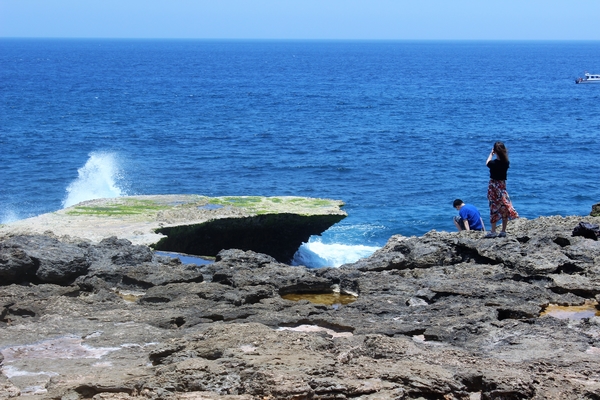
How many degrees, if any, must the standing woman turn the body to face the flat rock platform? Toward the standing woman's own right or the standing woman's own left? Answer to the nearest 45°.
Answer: approximately 45° to the standing woman's own left

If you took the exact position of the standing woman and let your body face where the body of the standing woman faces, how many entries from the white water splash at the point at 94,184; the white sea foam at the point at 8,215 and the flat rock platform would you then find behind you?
0

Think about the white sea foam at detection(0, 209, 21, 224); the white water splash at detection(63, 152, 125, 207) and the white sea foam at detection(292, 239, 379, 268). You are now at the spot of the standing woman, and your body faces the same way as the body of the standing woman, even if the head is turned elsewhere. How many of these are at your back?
0

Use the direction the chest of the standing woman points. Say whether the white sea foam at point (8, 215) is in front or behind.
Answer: in front

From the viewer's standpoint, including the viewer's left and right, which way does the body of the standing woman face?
facing away from the viewer and to the left of the viewer

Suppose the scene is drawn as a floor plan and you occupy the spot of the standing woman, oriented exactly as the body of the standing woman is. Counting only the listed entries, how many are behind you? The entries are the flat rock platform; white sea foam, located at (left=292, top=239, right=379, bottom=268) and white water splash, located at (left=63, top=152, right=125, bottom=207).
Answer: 0

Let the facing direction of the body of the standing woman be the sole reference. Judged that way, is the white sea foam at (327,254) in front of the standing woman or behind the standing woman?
in front

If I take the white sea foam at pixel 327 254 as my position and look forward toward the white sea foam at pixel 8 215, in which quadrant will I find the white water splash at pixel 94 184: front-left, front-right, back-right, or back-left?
front-right

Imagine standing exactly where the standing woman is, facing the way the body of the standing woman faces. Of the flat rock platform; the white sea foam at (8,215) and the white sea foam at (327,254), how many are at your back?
0

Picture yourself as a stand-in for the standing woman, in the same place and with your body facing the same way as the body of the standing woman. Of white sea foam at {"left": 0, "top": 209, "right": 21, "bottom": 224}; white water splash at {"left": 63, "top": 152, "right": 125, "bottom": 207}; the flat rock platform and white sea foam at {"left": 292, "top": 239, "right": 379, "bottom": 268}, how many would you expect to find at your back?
0

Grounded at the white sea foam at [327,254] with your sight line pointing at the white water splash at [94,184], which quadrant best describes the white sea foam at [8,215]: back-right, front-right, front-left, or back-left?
front-left
